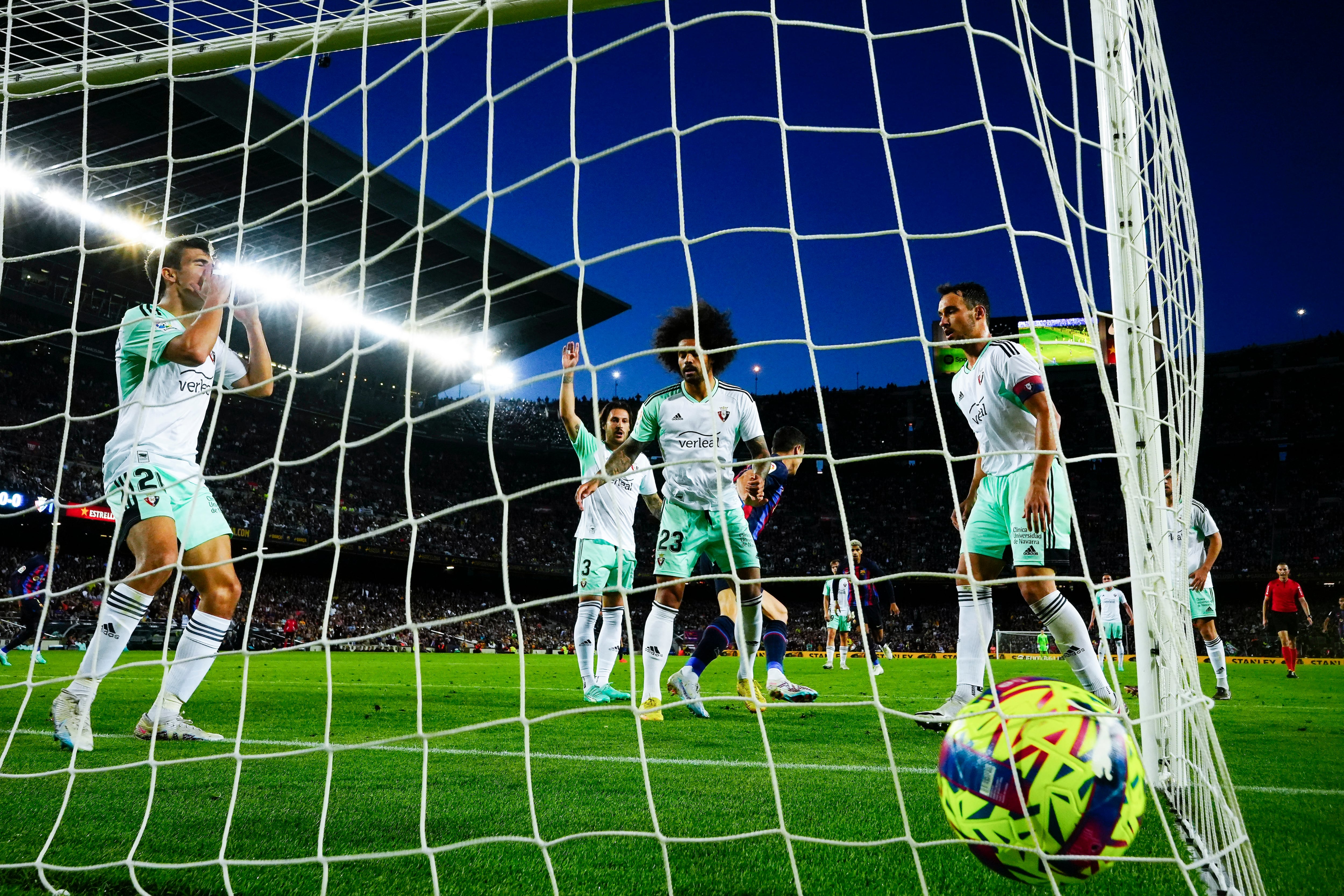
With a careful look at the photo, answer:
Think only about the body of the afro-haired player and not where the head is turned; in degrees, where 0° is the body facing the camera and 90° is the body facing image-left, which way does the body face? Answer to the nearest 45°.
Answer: approximately 0°

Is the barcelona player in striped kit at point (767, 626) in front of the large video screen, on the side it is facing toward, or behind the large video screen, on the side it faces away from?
in front

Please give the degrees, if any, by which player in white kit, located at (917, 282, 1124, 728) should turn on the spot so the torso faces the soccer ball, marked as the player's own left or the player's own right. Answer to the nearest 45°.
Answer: approximately 45° to the player's own left

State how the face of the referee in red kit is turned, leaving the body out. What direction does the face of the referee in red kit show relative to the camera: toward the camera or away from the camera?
toward the camera

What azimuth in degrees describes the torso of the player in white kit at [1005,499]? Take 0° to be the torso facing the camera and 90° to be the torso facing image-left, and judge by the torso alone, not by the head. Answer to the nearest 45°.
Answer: approximately 45°

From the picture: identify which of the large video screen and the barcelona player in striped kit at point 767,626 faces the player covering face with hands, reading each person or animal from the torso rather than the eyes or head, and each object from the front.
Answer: the large video screen

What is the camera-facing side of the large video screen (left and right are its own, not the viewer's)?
front

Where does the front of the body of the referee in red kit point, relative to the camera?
toward the camera

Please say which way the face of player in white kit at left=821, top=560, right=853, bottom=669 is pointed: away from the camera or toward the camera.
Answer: toward the camera

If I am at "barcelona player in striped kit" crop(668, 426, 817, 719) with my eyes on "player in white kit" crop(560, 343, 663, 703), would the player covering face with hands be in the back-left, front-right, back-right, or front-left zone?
front-left

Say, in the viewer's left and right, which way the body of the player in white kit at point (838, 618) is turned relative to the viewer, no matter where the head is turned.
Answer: facing the viewer
